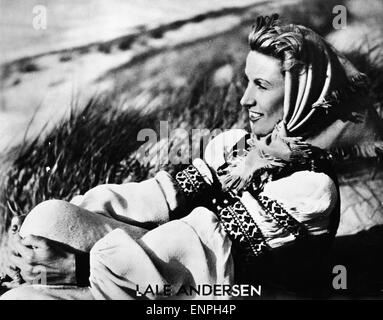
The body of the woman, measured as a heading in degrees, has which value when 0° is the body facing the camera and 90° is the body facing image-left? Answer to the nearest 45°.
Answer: approximately 90°
